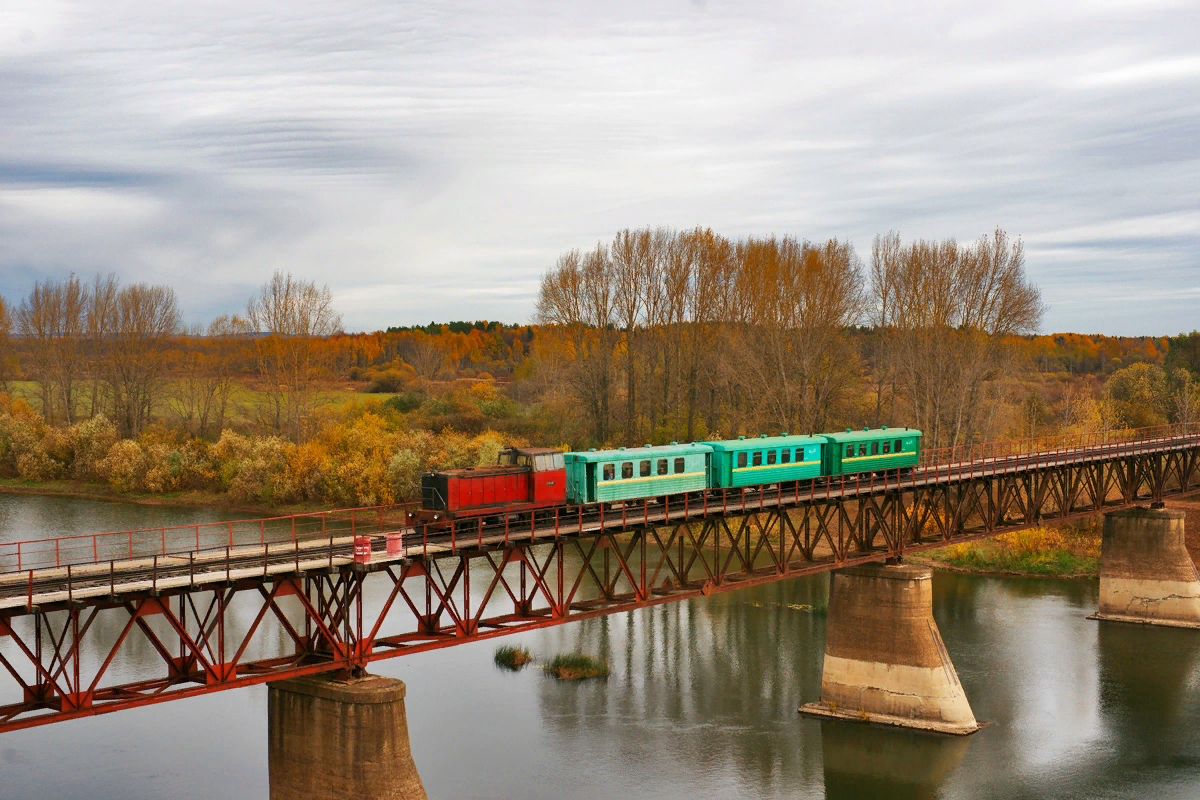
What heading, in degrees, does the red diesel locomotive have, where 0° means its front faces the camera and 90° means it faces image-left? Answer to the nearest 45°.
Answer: approximately 45°

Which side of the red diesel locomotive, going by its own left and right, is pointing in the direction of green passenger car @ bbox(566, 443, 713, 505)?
back

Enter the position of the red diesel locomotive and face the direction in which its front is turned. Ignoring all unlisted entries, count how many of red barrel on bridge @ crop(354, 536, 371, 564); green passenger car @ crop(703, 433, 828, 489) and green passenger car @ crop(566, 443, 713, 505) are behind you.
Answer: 2

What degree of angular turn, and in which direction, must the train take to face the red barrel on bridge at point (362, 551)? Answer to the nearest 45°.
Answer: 0° — it already faces it

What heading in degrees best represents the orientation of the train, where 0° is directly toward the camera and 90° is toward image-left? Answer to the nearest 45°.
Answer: approximately 45°
